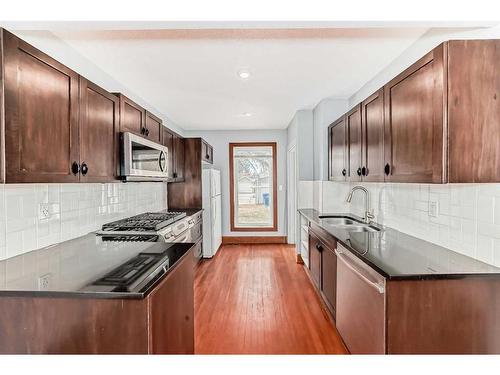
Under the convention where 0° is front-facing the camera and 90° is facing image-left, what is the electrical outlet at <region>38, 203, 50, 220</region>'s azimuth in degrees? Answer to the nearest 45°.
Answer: approximately 315°

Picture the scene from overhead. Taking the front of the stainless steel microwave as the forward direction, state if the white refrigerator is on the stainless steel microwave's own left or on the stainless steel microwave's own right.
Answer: on the stainless steel microwave's own left

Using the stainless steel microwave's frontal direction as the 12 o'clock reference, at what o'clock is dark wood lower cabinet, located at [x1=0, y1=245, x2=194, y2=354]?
The dark wood lower cabinet is roughly at 2 o'clock from the stainless steel microwave.

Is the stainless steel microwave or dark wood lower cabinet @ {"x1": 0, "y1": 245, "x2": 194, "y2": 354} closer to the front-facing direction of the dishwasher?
the dark wood lower cabinet

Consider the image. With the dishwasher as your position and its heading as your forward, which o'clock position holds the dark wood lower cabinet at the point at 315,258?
The dark wood lower cabinet is roughly at 4 o'clock from the dishwasher.

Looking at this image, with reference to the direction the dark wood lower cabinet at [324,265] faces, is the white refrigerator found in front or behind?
in front

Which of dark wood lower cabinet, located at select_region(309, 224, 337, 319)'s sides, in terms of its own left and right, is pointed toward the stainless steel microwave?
front

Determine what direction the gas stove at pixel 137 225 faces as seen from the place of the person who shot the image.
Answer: facing the viewer and to the right of the viewer

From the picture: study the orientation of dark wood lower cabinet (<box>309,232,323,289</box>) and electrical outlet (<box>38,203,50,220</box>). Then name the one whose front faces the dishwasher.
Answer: the electrical outlet

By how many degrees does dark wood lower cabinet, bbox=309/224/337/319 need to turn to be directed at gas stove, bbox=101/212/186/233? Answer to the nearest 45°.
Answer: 0° — it already faces it

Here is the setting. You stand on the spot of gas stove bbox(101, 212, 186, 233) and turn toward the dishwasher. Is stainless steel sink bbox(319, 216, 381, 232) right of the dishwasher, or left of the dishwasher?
left

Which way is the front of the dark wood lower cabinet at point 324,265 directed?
to the viewer's left

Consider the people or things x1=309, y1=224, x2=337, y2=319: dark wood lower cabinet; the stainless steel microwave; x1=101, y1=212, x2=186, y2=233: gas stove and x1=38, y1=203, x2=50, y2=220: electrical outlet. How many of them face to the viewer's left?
1

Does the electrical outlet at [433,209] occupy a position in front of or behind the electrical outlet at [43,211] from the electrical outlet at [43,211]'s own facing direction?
in front

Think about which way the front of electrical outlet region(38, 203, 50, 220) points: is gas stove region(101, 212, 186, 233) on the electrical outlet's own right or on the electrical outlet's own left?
on the electrical outlet's own left
